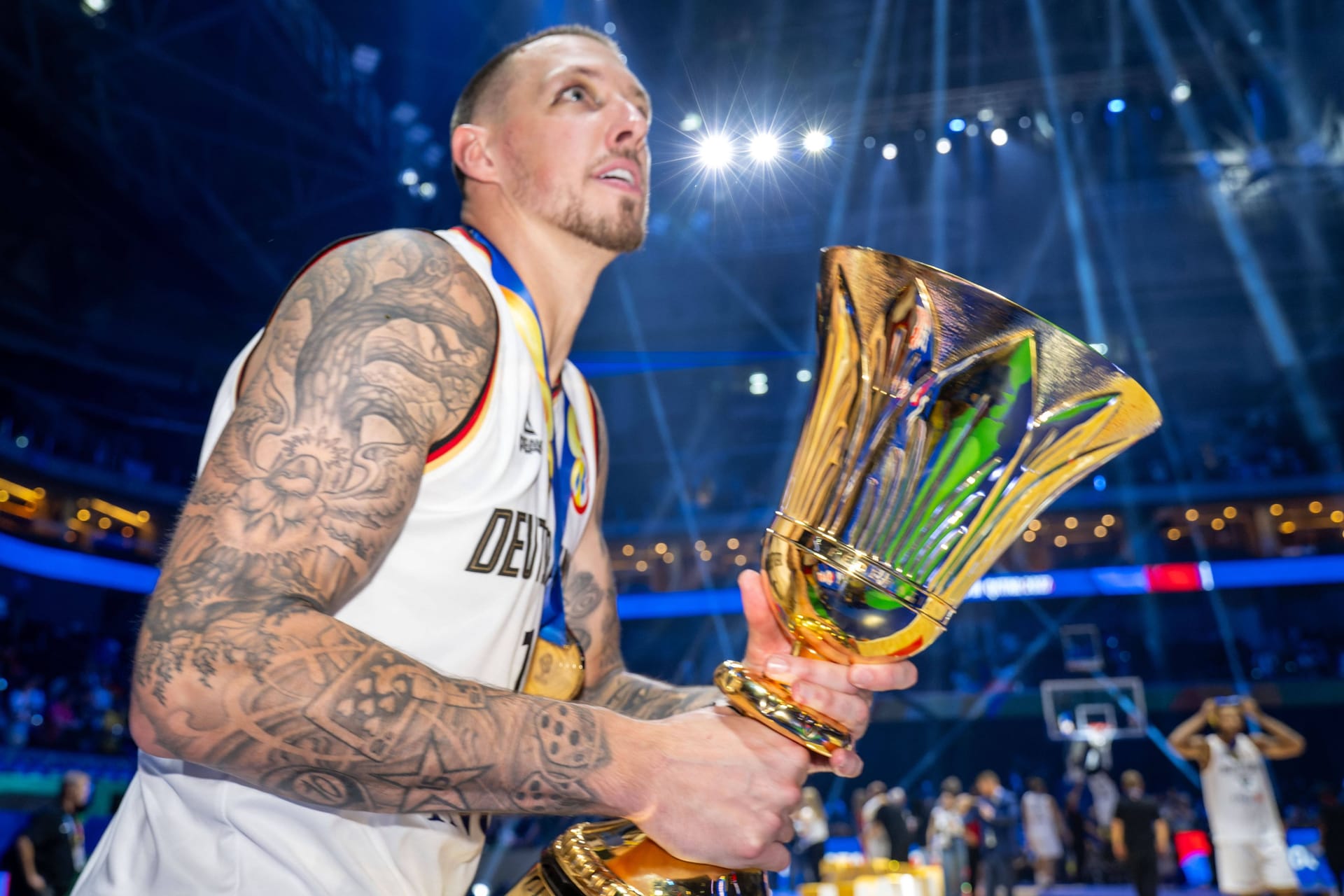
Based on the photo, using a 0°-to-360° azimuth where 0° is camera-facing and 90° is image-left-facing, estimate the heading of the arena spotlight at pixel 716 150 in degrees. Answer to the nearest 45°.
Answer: approximately 0°
